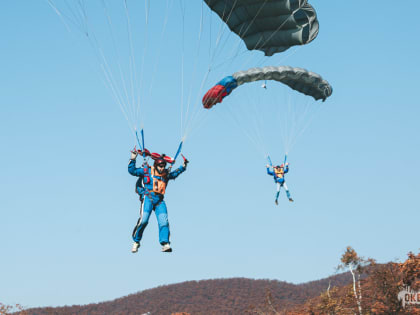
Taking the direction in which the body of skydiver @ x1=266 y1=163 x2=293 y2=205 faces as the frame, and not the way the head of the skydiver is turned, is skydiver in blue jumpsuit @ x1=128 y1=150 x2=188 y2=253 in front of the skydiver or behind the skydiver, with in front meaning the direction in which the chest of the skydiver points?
in front

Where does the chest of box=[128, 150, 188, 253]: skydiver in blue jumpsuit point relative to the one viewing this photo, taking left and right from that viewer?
facing the viewer and to the right of the viewer

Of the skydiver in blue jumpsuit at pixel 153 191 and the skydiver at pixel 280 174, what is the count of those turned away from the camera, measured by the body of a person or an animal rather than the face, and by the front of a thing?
0

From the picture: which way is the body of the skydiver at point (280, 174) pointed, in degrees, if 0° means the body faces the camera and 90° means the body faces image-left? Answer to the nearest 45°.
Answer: approximately 0°

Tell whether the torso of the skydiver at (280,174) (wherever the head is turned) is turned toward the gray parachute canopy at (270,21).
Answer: yes

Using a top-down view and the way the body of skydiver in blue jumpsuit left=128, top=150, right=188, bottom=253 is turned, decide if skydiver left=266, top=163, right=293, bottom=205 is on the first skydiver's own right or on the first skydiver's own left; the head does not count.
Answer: on the first skydiver's own left
